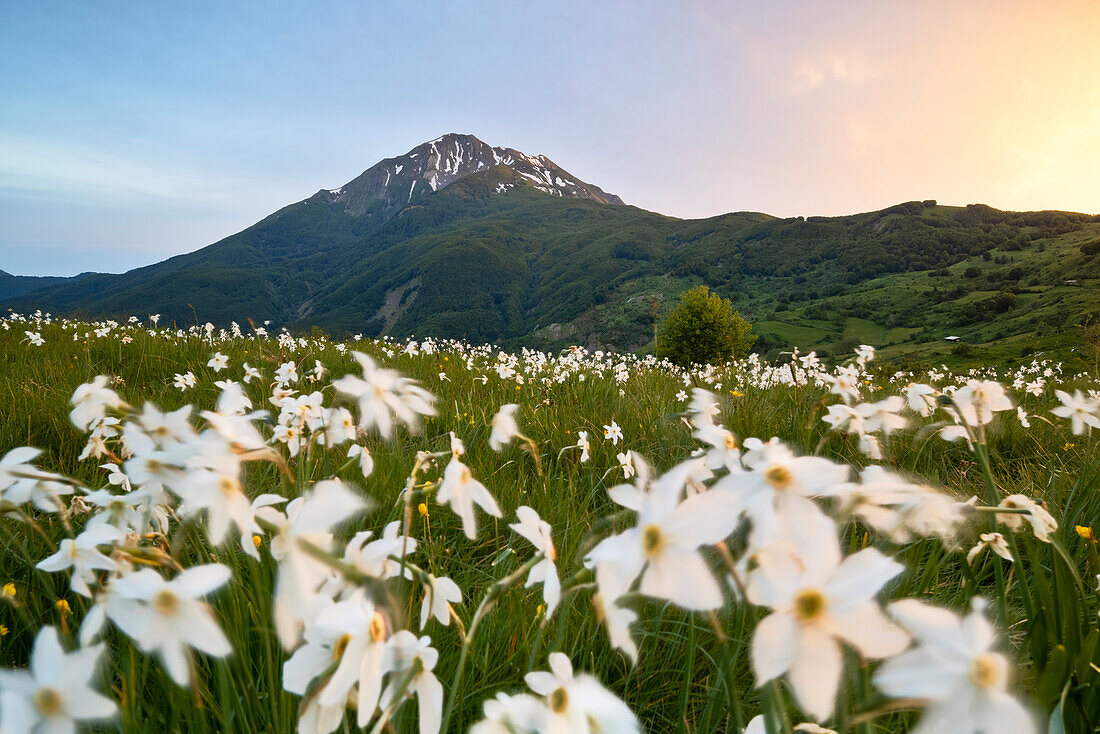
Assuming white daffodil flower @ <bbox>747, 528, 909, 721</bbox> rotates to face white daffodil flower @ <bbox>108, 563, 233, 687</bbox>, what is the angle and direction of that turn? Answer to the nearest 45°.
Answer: approximately 90° to its right

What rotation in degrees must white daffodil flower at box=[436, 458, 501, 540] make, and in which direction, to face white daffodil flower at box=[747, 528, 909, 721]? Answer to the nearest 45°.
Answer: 0° — it already faces it

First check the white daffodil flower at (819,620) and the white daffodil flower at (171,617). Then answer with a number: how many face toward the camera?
2

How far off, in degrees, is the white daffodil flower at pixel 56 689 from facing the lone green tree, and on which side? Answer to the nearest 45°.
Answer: approximately 135° to its left

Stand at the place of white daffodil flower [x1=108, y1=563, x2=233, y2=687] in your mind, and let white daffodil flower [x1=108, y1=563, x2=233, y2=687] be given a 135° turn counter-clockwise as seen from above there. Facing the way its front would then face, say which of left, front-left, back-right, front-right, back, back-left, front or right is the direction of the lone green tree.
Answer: front
